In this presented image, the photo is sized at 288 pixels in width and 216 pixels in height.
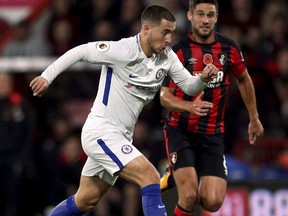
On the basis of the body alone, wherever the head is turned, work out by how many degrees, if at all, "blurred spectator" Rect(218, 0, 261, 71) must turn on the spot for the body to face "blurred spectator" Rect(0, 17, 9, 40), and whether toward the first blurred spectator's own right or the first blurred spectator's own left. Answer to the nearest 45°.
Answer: approximately 90° to the first blurred spectator's own right

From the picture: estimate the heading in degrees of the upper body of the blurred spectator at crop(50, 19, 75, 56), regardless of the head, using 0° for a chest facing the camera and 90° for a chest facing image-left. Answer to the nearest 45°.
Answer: approximately 0°

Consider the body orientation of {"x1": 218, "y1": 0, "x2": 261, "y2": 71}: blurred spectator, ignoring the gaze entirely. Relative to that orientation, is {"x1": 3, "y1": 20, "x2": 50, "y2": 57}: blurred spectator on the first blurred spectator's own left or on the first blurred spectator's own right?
on the first blurred spectator's own right

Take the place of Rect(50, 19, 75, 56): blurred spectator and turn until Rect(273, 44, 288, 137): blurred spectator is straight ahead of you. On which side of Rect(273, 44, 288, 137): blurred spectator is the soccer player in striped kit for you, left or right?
right

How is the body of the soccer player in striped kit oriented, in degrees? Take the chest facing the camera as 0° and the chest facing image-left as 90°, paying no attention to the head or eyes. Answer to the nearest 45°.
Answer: approximately 0°

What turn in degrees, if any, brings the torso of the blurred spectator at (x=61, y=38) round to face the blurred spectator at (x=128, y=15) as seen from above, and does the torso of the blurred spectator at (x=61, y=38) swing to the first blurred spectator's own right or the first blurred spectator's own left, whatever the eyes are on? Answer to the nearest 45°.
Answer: approximately 90° to the first blurred spectator's own left

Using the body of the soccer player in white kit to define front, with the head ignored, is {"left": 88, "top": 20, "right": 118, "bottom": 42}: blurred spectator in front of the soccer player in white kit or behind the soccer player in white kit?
behind
